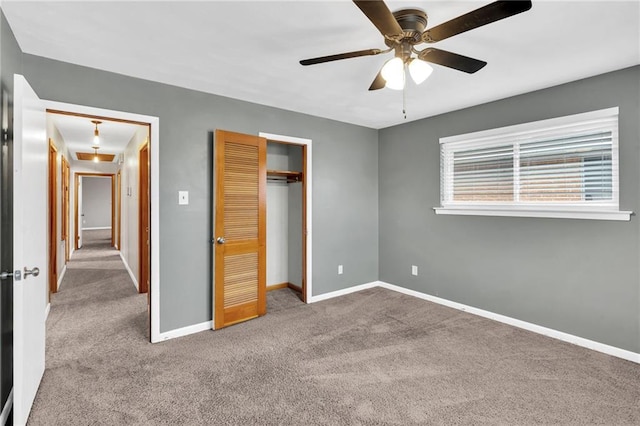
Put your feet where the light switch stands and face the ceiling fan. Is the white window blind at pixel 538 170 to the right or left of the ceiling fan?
left

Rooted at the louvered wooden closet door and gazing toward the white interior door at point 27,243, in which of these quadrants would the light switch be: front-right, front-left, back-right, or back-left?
front-right

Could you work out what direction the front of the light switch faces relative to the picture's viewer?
facing the viewer

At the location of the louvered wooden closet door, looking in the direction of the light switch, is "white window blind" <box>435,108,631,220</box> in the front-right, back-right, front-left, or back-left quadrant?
back-left

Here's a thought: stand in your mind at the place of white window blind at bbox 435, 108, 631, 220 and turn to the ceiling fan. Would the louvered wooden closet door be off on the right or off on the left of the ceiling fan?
right

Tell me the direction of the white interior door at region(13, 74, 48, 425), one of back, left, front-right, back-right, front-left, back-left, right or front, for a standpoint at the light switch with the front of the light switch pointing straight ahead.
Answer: front-right

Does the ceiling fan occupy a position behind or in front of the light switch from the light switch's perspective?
in front

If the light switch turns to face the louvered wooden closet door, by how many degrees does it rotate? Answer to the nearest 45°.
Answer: approximately 90° to its left

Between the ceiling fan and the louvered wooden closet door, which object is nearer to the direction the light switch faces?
the ceiling fan

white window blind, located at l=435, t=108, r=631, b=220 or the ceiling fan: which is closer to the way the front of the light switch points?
the ceiling fan

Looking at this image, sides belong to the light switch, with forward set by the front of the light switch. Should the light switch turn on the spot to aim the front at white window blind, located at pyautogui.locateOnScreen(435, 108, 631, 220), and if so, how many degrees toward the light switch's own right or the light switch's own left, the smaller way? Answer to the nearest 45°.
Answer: approximately 90° to the light switch's own left
